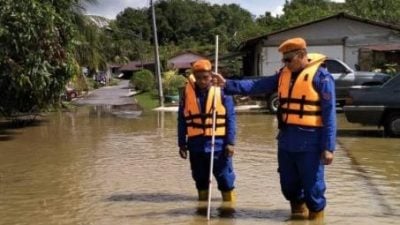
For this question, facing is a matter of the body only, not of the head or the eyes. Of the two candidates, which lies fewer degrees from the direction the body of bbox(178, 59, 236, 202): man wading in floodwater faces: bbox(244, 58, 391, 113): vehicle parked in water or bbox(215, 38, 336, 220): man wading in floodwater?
the man wading in floodwater

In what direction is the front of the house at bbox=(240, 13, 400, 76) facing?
toward the camera

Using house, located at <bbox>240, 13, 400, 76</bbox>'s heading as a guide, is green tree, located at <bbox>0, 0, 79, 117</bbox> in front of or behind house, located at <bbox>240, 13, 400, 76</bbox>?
in front

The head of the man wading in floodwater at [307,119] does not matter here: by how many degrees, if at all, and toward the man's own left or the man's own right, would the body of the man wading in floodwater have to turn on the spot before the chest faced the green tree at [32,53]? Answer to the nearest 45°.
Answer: approximately 90° to the man's own right

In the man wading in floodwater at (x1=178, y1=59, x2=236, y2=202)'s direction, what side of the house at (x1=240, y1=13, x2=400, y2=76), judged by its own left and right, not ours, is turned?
front

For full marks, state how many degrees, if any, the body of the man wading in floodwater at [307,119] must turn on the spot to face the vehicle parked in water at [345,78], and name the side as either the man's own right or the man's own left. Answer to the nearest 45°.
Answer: approximately 135° to the man's own right

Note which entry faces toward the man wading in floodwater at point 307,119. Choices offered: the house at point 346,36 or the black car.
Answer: the house

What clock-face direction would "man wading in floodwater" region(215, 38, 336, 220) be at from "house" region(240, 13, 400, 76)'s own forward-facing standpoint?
The man wading in floodwater is roughly at 12 o'clock from the house.

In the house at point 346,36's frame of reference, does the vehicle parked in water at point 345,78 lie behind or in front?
in front
